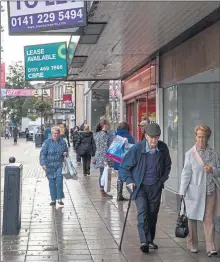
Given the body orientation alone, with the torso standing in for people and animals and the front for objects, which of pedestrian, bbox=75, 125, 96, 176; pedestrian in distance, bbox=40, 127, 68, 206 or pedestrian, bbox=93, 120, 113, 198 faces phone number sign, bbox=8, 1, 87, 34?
the pedestrian in distance

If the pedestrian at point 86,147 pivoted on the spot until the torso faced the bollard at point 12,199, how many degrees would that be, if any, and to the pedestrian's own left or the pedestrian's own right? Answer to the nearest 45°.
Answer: approximately 180°

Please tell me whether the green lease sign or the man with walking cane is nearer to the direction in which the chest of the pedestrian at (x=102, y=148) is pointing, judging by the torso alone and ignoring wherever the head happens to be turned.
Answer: the man with walking cane

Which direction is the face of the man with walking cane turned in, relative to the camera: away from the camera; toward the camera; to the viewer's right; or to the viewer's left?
toward the camera

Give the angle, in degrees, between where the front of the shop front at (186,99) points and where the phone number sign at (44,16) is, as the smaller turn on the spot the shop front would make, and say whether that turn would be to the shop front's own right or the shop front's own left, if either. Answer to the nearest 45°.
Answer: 0° — it already faces it

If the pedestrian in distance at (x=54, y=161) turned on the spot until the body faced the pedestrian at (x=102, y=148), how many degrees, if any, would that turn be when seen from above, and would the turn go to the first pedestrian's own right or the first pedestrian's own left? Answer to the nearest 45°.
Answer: approximately 135° to the first pedestrian's own left

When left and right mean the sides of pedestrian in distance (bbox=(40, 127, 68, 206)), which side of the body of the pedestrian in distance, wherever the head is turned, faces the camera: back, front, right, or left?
front

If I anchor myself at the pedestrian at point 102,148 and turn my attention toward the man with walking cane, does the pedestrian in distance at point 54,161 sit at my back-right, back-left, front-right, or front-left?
front-right

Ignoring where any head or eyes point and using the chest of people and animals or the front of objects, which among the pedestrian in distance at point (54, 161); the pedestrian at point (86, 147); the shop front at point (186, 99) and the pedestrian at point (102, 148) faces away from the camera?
the pedestrian at point (86, 147)

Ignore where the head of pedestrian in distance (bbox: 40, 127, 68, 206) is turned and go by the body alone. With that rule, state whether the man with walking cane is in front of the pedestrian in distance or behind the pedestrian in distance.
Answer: in front

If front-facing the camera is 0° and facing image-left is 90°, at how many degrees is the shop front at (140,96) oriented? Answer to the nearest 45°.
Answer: approximately 45°

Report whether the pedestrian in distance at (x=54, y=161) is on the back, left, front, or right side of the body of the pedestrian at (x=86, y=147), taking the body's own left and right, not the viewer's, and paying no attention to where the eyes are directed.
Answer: back

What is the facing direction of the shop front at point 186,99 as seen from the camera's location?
facing the viewer and to the left of the viewer

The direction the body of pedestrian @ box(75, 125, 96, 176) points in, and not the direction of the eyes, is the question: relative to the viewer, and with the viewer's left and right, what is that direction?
facing away from the viewer
